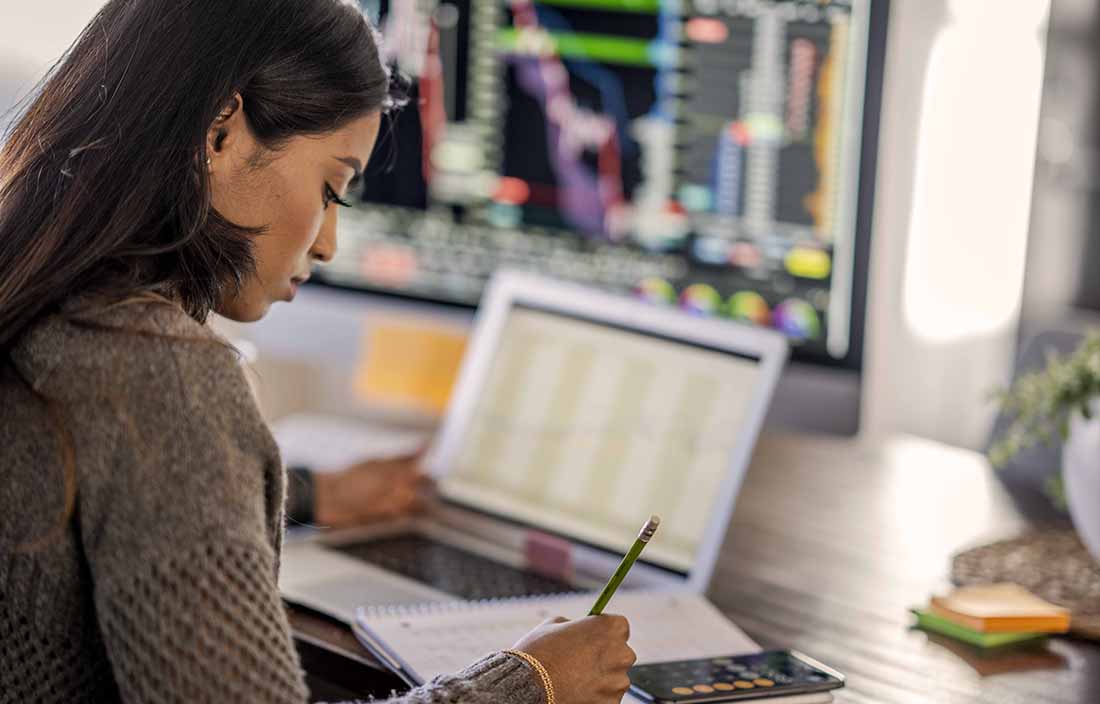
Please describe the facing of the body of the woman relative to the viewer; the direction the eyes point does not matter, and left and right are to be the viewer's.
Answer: facing away from the viewer and to the right of the viewer

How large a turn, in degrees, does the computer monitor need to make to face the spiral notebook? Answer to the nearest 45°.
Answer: approximately 45° to its left

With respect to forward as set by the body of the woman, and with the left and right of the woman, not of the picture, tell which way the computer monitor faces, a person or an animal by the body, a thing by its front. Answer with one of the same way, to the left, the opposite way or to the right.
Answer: the opposite way

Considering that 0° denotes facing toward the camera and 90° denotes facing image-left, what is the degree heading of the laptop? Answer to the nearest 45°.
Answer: approximately 45°

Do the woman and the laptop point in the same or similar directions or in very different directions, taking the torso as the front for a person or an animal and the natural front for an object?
very different directions

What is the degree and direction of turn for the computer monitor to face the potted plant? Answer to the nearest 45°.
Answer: approximately 90° to its left

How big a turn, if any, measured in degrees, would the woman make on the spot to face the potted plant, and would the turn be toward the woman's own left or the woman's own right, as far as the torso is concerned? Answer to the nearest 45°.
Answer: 0° — they already face it

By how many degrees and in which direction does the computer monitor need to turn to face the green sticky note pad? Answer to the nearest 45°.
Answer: approximately 90° to its left
